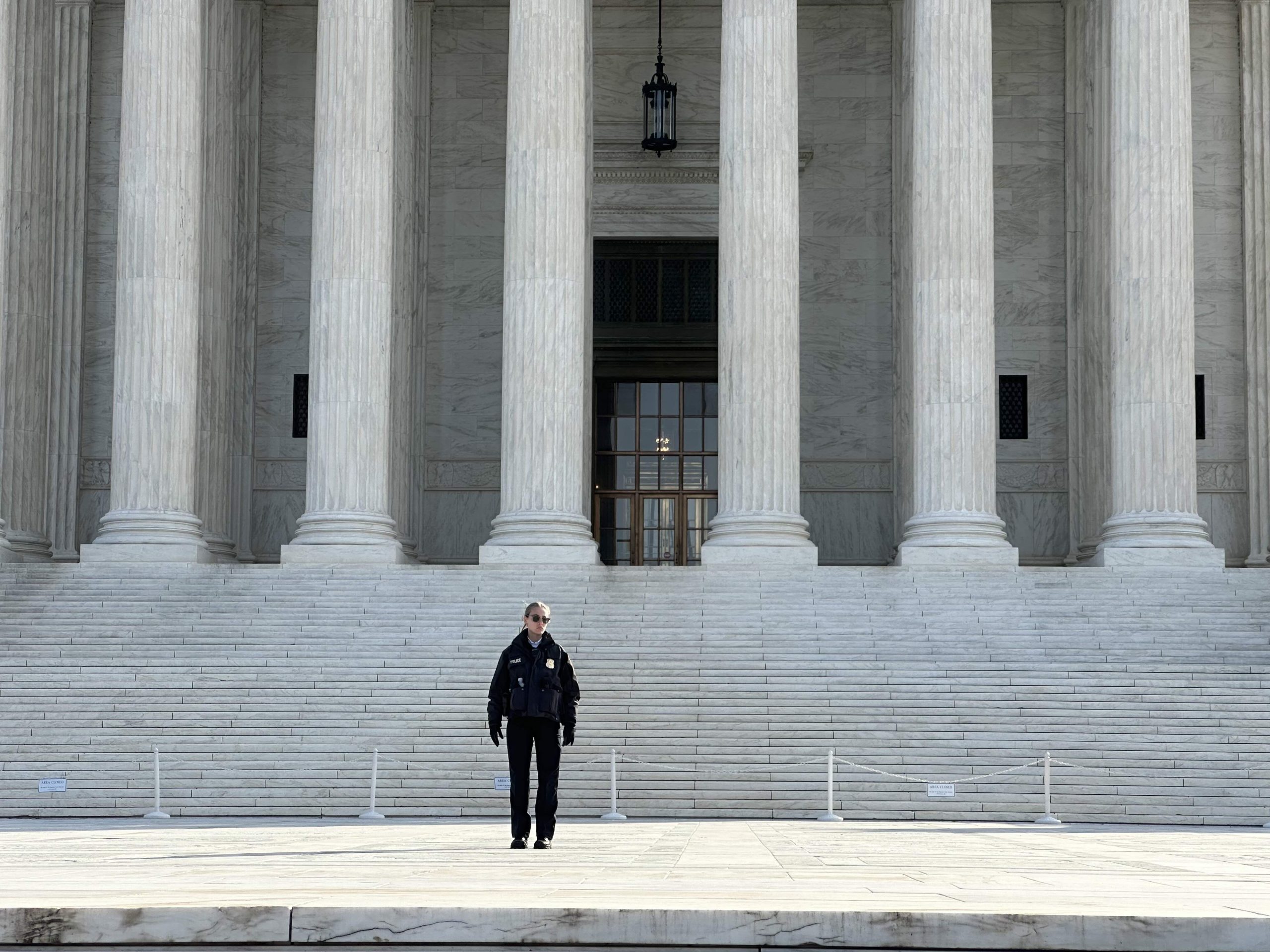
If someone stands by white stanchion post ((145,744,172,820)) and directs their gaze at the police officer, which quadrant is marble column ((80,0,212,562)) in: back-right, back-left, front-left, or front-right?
back-left

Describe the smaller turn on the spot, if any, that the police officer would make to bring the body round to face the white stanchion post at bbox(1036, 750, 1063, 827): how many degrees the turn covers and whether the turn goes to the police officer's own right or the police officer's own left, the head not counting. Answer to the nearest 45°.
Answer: approximately 135° to the police officer's own left

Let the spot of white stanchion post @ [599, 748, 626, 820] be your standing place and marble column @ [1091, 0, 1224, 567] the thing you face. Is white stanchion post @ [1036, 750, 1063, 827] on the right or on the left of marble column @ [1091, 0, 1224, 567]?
right

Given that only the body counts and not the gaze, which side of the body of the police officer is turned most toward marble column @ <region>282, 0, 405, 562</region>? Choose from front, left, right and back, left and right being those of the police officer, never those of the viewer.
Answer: back

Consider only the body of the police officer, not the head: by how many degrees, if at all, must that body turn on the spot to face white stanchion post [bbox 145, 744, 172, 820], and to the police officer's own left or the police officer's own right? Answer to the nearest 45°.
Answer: approximately 135° to the police officer's own right

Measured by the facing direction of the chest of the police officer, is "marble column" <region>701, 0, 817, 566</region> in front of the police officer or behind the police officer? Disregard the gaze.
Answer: behind

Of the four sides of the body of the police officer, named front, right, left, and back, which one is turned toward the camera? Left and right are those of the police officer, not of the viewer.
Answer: front

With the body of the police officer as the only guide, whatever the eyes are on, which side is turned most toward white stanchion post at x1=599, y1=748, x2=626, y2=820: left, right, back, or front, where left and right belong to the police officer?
back

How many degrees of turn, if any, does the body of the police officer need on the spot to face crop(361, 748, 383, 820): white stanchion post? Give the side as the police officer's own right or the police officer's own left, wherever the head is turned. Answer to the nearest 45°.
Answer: approximately 180°

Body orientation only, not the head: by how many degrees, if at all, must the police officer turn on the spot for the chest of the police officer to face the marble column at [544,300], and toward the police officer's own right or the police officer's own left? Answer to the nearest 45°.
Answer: approximately 180°
